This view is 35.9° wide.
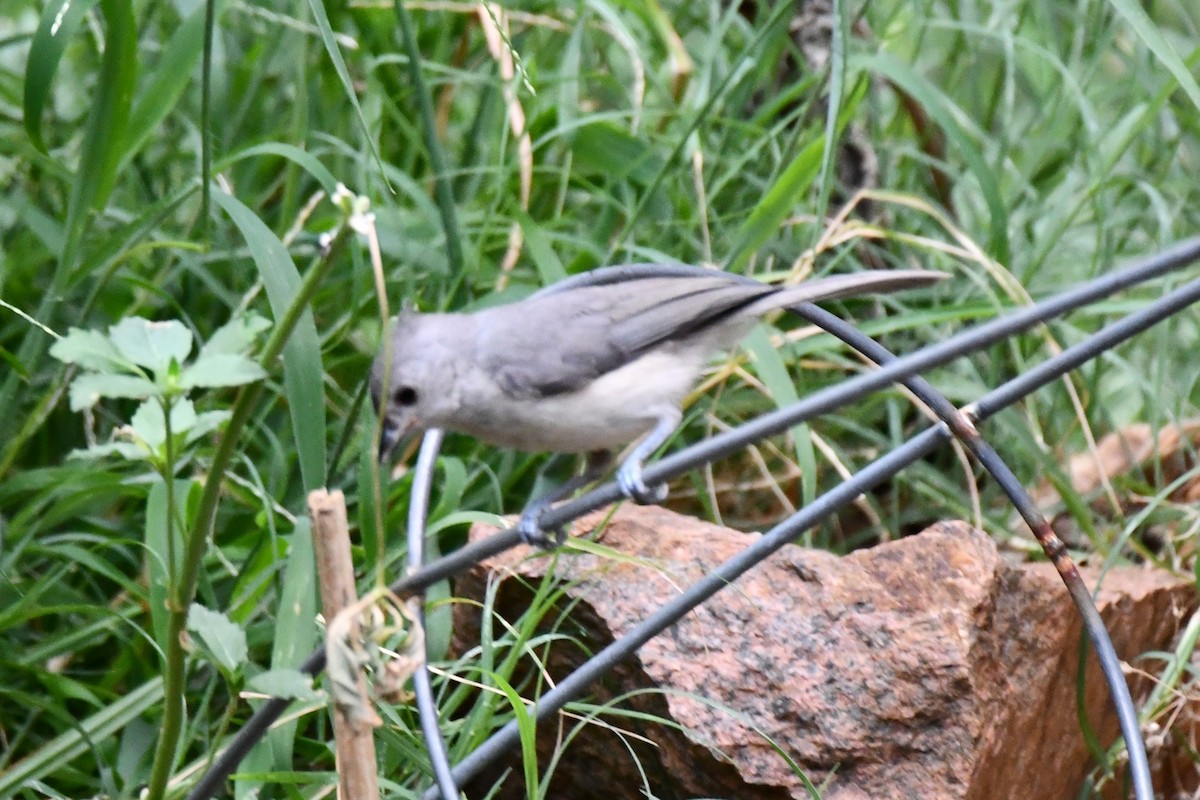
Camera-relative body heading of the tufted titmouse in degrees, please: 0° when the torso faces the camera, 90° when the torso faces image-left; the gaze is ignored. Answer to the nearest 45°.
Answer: approximately 90°

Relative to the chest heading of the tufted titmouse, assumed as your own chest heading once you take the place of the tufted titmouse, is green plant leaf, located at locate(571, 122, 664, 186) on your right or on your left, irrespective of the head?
on your right

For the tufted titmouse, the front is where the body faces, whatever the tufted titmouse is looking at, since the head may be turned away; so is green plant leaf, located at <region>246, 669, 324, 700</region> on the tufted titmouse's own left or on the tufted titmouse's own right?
on the tufted titmouse's own left

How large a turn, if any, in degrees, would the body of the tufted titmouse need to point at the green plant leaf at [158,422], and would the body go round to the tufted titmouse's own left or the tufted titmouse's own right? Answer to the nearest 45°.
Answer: approximately 45° to the tufted titmouse's own left

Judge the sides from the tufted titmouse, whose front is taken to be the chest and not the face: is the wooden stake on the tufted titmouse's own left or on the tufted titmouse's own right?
on the tufted titmouse's own left

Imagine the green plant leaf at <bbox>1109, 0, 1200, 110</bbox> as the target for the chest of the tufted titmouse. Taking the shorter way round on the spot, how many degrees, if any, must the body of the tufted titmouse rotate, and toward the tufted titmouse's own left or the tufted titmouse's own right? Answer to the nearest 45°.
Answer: approximately 180°

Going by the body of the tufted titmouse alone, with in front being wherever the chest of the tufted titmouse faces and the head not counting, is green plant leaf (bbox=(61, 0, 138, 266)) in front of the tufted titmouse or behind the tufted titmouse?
in front
